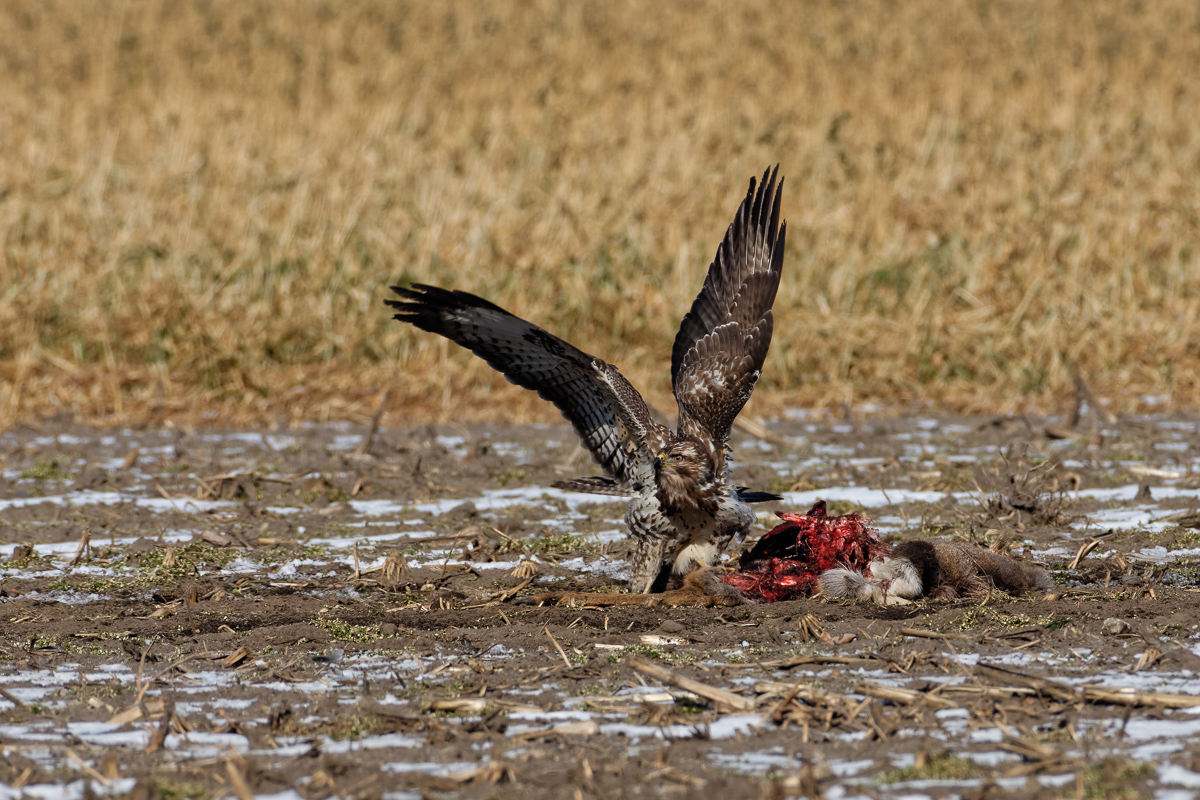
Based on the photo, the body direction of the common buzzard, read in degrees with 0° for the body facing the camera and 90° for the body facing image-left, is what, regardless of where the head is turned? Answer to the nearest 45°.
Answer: approximately 0°
